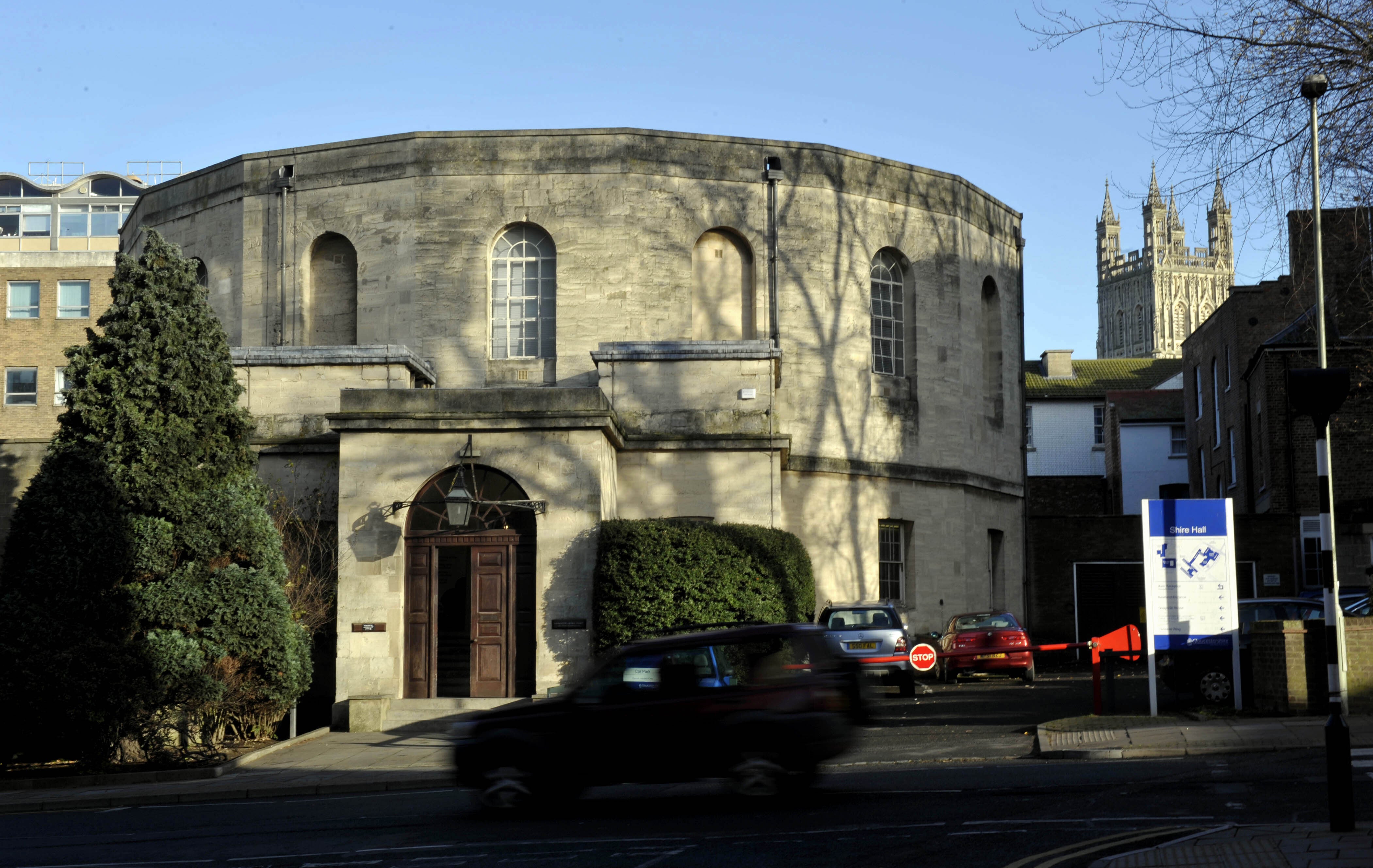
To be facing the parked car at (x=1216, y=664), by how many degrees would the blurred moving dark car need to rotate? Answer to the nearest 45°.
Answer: approximately 135° to its right

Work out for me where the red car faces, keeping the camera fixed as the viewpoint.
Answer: facing away from the viewer

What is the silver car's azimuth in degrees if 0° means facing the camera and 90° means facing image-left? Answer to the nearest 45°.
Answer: approximately 180°

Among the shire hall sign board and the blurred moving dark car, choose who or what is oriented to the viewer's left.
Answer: the blurred moving dark car

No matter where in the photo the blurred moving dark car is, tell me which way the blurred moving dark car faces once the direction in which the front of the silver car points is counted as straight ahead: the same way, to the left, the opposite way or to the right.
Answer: to the left

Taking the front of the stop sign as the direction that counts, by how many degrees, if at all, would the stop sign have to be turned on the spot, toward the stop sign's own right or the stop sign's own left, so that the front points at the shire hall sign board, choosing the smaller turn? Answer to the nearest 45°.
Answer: approximately 45° to the stop sign's own left

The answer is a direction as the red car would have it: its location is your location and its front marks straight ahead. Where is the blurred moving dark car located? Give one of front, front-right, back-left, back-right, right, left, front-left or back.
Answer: back

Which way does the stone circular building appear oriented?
toward the camera

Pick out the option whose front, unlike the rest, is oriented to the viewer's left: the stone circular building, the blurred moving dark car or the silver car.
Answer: the blurred moving dark car

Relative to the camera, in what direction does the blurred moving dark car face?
facing to the left of the viewer

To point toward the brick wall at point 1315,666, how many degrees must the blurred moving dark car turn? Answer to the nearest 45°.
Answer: approximately 135° to its right

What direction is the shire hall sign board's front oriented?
toward the camera
